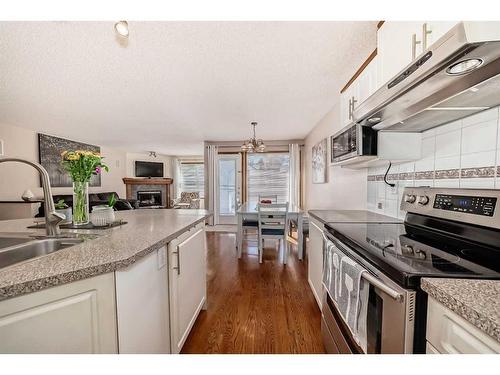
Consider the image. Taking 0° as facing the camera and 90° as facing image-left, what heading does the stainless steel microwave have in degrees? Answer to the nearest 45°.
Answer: approximately 45°

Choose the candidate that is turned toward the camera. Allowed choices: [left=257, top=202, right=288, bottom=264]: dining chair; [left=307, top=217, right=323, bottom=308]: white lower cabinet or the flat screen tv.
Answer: the flat screen tv

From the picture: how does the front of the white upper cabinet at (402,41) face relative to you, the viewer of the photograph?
facing the viewer and to the left of the viewer

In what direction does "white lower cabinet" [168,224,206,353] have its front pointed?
to the viewer's right

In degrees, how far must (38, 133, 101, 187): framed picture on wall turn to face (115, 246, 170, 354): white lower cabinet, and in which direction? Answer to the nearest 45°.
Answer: approximately 45° to its right

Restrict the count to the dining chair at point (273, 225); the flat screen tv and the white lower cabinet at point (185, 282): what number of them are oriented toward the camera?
1

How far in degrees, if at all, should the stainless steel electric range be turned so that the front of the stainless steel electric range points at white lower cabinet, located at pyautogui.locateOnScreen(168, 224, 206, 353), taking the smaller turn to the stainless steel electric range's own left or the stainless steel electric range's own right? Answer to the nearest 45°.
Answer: approximately 45° to the stainless steel electric range's own right

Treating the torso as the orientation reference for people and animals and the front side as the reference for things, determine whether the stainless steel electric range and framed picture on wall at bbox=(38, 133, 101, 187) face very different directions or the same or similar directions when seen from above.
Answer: very different directions

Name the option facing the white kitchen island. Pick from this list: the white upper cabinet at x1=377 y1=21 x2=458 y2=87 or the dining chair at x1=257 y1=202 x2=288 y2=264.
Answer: the white upper cabinet

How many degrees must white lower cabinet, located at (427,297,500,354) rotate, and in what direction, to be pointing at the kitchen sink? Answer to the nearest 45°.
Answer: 0° — it already faces it

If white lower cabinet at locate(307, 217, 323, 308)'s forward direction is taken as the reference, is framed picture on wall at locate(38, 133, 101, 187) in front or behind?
in front

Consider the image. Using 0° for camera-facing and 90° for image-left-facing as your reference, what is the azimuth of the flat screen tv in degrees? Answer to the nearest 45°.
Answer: approximately 0°

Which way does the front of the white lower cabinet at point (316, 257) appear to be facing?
to the viewer's left

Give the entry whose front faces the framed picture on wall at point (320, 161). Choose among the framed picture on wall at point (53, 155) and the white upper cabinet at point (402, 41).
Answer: the framed picture on wall at point (53, 155)

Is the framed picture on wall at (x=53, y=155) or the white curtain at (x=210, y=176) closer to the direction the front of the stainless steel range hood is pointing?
the framed picture on wall

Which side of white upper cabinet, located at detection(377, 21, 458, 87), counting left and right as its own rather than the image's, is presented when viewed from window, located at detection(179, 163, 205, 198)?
right
